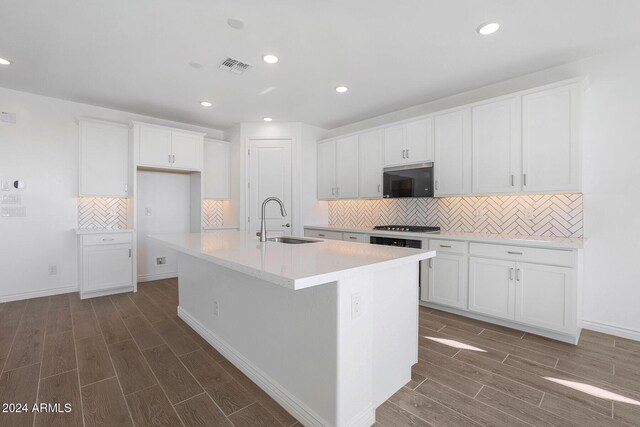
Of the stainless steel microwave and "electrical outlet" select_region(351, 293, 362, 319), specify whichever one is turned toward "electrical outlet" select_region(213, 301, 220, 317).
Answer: the stainless steel microwave

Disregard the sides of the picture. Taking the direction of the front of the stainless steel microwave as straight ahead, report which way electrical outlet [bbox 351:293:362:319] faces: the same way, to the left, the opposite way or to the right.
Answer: to the left

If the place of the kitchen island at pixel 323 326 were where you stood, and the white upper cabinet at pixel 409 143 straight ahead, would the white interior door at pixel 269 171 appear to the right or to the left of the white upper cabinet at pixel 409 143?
left

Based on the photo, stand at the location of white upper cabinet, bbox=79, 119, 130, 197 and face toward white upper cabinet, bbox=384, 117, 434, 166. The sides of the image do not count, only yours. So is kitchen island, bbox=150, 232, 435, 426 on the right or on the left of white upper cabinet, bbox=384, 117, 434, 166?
right

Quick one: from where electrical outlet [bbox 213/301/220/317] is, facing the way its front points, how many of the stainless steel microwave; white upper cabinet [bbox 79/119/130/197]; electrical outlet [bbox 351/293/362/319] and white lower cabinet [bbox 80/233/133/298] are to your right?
2

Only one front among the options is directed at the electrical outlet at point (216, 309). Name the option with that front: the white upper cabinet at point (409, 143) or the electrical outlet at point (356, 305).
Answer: the white upper cabinet

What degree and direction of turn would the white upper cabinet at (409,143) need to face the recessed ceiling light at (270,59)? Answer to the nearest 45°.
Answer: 0° — it already faces it

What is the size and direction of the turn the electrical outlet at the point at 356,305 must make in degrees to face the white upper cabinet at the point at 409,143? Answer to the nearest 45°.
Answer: approximately 135° to its left

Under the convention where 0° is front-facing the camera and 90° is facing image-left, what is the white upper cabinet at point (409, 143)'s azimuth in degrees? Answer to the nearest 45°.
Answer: approximately 45°

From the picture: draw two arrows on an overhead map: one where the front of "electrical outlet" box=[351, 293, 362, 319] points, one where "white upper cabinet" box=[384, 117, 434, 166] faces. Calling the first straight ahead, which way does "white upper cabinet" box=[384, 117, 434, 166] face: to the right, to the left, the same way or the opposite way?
to the right

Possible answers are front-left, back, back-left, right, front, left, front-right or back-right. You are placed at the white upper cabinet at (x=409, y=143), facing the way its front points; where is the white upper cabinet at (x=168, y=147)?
front-right

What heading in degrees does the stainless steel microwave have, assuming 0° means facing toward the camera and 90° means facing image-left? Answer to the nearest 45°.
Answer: approximately 45°
